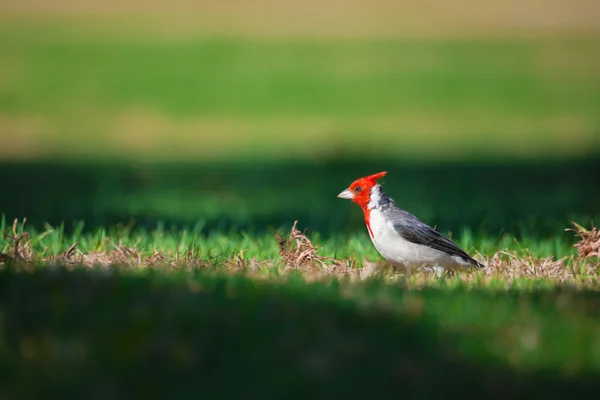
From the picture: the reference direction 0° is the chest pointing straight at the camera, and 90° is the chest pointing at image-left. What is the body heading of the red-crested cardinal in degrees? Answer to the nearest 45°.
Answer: approximately 90°
